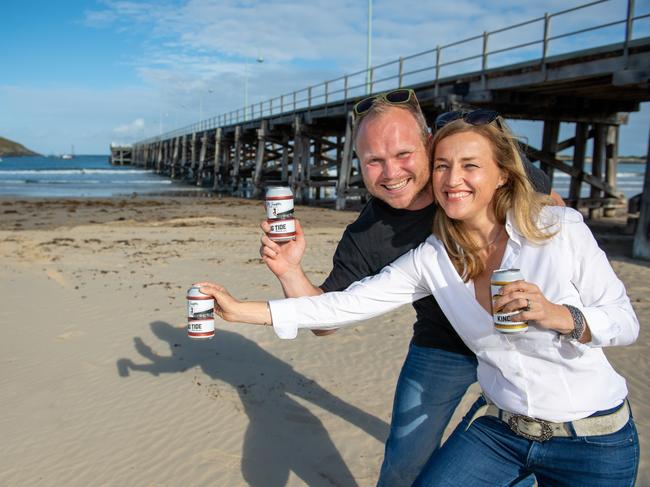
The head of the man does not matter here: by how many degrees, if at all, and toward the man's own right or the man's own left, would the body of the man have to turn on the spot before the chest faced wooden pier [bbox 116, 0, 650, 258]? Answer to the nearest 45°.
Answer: approximately 180°

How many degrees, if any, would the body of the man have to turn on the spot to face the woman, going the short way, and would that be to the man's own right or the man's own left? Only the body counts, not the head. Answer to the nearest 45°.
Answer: approximately 45° to the man's own left

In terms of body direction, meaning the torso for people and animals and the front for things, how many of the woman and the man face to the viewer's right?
0

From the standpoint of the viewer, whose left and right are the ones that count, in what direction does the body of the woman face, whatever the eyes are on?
facing the viewer and to the left of the viewer

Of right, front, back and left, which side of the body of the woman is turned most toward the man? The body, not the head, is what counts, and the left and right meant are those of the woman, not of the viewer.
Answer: right

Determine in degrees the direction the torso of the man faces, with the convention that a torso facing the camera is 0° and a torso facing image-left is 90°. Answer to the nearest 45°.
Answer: approximately 0°

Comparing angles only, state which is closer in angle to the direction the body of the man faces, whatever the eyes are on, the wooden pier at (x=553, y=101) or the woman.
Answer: the woman
